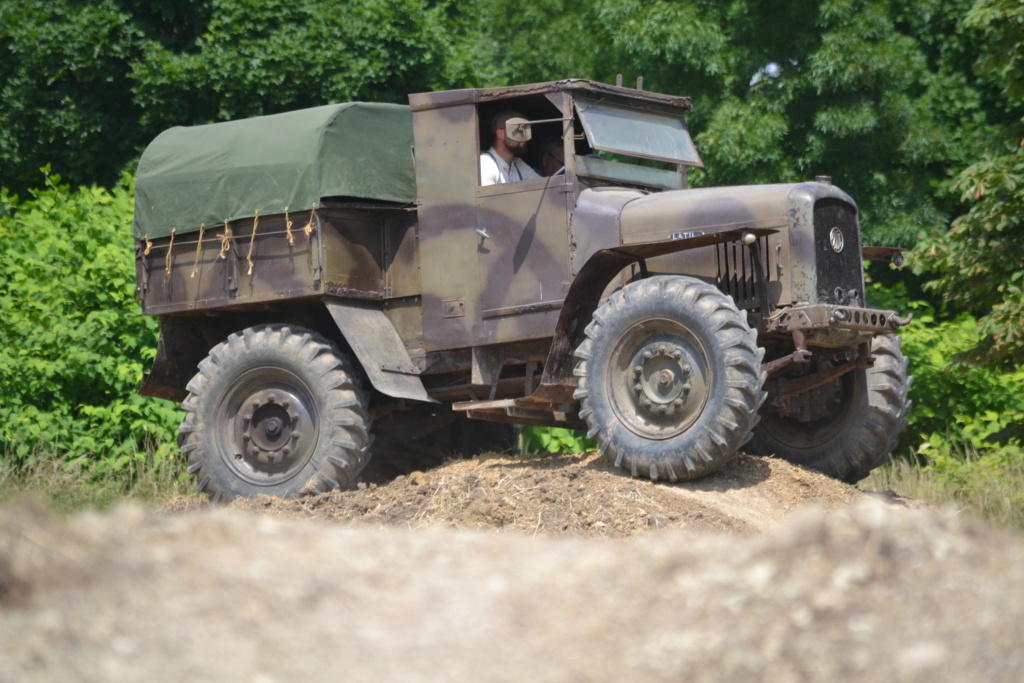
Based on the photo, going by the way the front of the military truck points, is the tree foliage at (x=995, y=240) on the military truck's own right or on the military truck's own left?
on the military truck's own left

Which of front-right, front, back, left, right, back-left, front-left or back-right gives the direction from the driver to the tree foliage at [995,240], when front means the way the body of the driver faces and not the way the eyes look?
front-left

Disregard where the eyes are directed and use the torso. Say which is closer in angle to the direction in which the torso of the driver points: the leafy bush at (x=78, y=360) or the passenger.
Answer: the passenger

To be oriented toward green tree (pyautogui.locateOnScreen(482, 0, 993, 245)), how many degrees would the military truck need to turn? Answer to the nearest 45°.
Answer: approximately 90° to its left

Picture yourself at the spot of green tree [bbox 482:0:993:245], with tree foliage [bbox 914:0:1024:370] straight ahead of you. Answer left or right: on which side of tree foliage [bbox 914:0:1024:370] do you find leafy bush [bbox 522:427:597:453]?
right

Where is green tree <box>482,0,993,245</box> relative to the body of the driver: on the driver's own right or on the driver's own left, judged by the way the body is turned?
on the driver's own left

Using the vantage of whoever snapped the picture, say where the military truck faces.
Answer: facing the viewer and to the right of the viewer

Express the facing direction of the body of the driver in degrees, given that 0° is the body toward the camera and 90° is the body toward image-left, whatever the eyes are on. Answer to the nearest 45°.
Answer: approximately 315°

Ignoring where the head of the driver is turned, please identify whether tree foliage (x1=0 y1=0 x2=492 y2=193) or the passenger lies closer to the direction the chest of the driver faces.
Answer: the passenger

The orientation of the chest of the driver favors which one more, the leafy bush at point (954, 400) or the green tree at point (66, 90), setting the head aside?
the leafy bush

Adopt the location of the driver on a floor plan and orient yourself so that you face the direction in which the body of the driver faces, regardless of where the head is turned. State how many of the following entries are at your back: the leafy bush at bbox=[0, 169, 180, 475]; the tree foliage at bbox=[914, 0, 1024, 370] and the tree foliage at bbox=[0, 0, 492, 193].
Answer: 2
